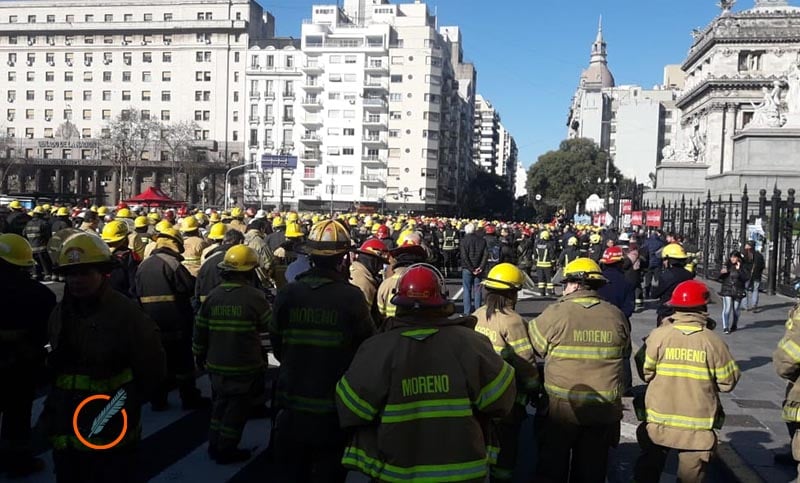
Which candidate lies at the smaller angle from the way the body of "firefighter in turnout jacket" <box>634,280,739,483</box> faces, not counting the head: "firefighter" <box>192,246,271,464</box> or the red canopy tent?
the red canopy tent

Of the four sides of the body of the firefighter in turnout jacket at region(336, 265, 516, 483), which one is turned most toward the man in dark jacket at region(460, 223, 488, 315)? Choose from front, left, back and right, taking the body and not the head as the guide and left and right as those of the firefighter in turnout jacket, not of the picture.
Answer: front

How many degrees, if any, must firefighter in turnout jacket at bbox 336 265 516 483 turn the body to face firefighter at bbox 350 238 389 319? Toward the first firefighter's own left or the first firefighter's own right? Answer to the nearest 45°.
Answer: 0° — they already face them

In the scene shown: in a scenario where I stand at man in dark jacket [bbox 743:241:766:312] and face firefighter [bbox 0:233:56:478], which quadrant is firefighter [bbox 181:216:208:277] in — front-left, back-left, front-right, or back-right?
front-right

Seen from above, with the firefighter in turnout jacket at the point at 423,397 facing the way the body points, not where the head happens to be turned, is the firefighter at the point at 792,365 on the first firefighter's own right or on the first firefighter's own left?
on the first firefighter's own right

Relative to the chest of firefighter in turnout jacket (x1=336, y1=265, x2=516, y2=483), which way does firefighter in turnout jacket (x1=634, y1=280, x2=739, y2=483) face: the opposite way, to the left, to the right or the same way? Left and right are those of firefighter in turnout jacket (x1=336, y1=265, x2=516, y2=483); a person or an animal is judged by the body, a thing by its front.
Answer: the same way

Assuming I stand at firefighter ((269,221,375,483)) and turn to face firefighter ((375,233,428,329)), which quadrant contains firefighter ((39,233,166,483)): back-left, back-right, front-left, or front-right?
back-left

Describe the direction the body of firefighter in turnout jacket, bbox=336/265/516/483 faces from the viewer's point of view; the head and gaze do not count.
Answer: away from the camera

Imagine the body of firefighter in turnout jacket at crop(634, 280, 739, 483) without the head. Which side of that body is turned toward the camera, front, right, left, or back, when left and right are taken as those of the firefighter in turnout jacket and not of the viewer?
back

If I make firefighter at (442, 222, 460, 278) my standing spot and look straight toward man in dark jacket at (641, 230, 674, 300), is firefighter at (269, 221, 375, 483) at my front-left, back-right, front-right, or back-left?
front-right

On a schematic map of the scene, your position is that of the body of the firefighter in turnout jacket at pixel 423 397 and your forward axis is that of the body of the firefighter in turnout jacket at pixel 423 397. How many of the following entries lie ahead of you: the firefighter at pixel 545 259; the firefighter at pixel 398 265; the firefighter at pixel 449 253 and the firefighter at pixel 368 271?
4

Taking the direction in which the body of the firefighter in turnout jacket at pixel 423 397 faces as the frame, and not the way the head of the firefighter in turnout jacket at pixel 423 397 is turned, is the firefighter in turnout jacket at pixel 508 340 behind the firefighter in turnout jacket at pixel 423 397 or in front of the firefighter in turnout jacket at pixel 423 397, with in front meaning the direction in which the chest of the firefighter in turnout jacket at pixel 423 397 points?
in front

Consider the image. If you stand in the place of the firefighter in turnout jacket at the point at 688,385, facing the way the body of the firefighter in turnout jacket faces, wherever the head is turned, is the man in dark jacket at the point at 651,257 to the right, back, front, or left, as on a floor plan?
front

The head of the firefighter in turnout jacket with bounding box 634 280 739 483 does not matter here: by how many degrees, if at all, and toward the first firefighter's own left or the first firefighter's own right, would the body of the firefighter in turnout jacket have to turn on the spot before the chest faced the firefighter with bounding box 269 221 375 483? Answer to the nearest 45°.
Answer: approximately 135° to the first firefighter's own left

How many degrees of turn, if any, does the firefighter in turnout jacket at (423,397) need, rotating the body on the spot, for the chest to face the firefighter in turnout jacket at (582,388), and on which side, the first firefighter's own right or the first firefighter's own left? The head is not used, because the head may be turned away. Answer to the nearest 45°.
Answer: approximately 45° to the first firefighter's own right

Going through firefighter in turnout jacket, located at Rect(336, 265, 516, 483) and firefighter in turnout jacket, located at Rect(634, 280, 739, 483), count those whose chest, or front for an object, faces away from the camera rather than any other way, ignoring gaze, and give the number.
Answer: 2

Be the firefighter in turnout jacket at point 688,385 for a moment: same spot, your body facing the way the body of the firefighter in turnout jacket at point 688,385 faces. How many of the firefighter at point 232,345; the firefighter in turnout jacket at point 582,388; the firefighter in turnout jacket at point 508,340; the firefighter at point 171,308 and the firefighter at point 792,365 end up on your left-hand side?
4

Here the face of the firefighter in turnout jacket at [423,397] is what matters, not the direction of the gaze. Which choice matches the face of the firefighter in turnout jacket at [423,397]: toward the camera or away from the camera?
away from the camera

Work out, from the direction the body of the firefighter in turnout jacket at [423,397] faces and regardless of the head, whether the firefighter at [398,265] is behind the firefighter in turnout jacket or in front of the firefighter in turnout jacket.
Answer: in front

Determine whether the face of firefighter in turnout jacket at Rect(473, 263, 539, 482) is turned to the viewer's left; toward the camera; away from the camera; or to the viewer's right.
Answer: away from the camera
